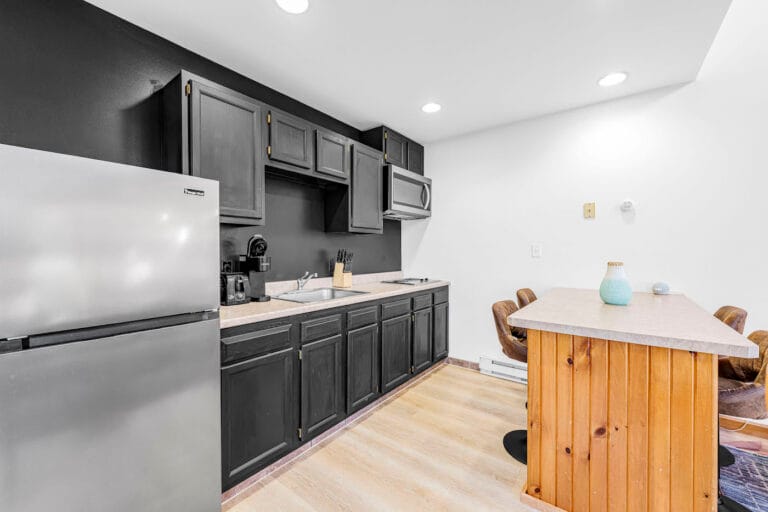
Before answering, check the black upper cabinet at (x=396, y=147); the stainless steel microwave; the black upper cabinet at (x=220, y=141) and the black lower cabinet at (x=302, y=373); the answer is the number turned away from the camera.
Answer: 0

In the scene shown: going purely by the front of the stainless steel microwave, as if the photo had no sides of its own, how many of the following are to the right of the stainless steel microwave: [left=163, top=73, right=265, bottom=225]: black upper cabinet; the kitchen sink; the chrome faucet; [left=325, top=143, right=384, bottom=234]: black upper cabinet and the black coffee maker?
5

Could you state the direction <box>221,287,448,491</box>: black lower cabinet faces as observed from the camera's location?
facing the viewer and to the right of the viewer

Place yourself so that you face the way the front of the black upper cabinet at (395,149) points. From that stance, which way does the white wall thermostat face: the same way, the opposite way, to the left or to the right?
to the right

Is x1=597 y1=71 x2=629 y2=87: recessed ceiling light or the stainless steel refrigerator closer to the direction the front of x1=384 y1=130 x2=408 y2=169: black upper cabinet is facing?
the recessed ceiling light

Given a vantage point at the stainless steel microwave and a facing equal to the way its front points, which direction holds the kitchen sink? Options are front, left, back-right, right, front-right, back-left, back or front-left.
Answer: right

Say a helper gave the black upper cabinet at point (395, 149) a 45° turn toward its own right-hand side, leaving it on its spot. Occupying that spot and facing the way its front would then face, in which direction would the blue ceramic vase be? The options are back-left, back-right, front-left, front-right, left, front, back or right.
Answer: front-left

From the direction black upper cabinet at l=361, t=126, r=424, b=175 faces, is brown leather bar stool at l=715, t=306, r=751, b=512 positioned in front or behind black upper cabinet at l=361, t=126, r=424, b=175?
in front

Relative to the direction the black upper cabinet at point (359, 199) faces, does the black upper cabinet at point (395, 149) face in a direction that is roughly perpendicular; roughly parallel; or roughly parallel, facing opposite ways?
roughly parallel

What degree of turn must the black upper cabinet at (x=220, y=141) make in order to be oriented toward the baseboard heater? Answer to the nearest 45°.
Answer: approximately 45° to its left

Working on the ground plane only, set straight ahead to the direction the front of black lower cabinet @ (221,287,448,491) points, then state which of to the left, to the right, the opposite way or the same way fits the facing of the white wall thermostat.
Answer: to the right

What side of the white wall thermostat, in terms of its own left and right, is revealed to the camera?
front

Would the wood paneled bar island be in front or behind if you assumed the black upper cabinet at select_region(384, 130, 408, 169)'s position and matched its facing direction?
in front

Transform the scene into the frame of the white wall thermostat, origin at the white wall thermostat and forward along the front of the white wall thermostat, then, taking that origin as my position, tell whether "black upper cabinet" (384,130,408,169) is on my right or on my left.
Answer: on my right

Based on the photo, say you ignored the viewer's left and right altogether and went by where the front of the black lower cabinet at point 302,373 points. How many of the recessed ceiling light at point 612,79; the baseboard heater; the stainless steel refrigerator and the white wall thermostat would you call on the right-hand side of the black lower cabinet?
1

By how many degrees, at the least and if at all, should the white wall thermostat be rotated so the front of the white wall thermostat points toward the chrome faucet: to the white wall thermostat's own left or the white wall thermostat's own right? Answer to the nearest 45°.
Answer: approximately 45° to the white wall thermostat's own right
